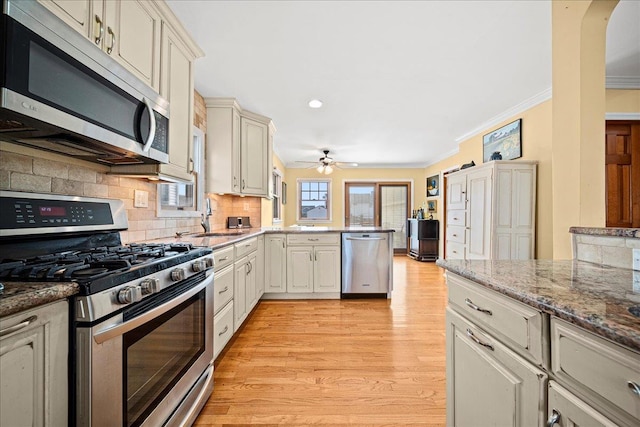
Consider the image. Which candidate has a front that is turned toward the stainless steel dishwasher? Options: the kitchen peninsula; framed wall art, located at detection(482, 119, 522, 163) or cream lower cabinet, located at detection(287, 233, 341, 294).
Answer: the framed wall art

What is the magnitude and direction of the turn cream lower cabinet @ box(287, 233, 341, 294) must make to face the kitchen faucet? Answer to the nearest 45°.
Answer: approximately 45° to its right

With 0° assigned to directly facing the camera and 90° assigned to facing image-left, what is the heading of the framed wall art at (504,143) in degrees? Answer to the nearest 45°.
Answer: approximately 45°

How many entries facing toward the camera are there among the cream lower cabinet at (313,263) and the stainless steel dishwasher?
2

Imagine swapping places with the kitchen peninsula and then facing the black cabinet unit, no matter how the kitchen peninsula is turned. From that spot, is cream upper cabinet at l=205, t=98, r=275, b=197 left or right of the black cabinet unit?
left

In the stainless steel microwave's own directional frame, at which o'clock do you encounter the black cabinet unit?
The black cabinet unit is roughly at 10 o'clock from the stainless steel microwave.

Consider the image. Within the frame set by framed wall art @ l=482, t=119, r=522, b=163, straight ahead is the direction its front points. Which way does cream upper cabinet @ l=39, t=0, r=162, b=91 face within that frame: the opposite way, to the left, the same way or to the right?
the opposite way

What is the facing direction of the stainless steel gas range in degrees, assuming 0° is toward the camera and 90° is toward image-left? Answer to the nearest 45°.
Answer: approximately 315°

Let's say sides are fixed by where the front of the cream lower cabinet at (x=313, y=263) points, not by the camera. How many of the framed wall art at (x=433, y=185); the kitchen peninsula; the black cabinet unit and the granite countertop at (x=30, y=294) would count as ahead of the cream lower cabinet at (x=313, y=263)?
2

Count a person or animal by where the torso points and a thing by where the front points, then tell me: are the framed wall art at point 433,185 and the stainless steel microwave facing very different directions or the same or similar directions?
very different directions

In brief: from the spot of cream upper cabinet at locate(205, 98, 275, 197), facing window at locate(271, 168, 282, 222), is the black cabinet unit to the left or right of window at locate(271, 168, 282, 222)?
right

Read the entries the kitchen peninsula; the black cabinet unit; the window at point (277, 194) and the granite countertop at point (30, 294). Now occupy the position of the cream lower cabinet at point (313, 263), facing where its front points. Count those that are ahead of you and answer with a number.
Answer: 2

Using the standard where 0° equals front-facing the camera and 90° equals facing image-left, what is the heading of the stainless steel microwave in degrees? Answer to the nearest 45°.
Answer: approximately 315°

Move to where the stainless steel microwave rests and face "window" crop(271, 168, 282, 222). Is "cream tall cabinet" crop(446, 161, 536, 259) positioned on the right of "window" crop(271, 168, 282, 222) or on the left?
right
